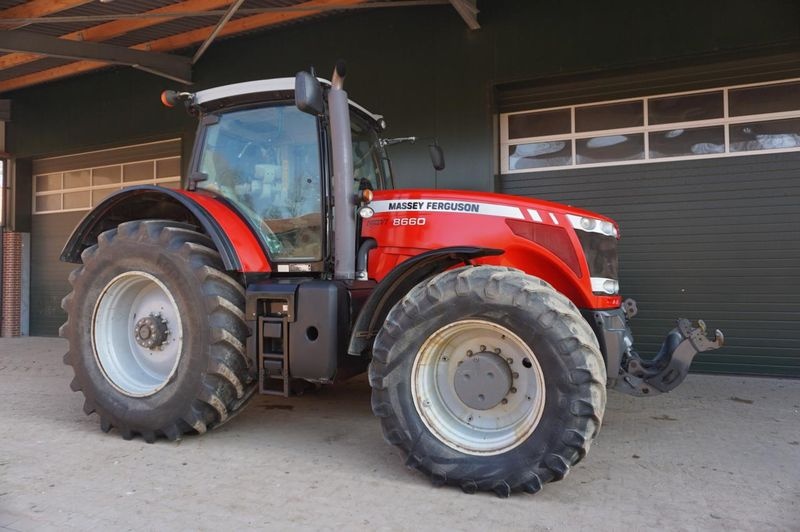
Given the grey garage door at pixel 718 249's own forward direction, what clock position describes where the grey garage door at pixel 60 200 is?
the grey garage door at pixel 60 200 is roughly at 3 o'clock from the grey garage door at pixel 718 249.

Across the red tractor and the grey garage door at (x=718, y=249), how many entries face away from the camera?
0

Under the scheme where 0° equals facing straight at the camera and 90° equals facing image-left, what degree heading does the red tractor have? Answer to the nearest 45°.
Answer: approximately 315°

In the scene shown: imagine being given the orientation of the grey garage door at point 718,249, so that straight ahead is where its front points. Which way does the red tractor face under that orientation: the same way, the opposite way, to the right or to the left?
to the left

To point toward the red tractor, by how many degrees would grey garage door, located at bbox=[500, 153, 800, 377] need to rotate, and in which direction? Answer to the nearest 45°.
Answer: approximately 45° to its right

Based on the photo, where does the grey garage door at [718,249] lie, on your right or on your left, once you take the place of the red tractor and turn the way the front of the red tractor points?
on your left

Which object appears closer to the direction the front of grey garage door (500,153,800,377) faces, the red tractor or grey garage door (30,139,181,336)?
the red tractor

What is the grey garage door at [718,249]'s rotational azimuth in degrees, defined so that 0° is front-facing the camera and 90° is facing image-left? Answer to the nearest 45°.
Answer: approximately 0°

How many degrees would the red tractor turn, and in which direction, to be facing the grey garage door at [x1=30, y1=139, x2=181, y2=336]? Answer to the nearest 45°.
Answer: approximately 180°
